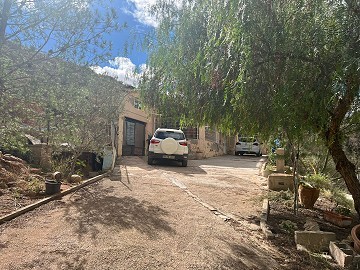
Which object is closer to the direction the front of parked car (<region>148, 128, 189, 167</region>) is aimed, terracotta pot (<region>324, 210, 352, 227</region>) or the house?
the house

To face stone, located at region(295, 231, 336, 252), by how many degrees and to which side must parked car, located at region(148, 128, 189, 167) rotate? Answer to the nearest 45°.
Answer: approximately 180°

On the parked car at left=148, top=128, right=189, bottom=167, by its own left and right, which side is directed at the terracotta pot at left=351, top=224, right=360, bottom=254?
back

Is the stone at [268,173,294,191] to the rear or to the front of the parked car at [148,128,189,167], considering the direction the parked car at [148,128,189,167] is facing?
to the rear

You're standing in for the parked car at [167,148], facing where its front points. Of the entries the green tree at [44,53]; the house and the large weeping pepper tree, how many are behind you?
2

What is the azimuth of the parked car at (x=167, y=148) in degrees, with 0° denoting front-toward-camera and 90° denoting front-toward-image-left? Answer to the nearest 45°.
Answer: approximately 180°

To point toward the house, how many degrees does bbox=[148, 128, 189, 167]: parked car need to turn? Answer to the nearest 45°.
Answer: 0° — it already faces it

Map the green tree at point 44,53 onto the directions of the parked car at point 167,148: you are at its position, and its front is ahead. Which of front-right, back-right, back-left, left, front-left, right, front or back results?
back

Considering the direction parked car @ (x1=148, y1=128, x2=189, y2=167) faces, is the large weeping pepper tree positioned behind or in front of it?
behind

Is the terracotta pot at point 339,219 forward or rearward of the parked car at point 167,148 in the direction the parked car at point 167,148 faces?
rearward

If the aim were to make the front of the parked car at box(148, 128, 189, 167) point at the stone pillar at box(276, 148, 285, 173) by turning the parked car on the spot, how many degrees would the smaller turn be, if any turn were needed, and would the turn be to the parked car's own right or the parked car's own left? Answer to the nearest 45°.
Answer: approximately 135° to the parked car's own right
